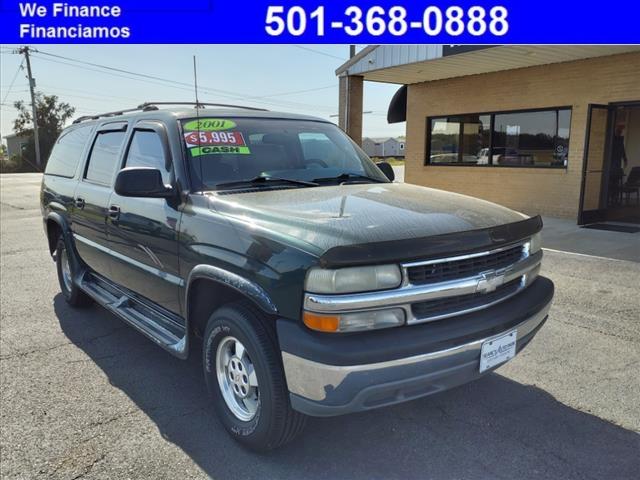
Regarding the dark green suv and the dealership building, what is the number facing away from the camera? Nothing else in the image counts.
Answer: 0

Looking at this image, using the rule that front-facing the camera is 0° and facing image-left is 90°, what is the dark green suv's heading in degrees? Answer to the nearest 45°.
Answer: approximately 315°

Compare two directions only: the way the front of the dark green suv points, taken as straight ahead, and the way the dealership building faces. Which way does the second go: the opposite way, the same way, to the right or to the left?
to the right

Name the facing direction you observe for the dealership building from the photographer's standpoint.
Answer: facing the viewer and to the left of the viewer

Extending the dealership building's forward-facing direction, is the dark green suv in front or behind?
in front

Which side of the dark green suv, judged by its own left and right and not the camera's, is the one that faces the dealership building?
left
